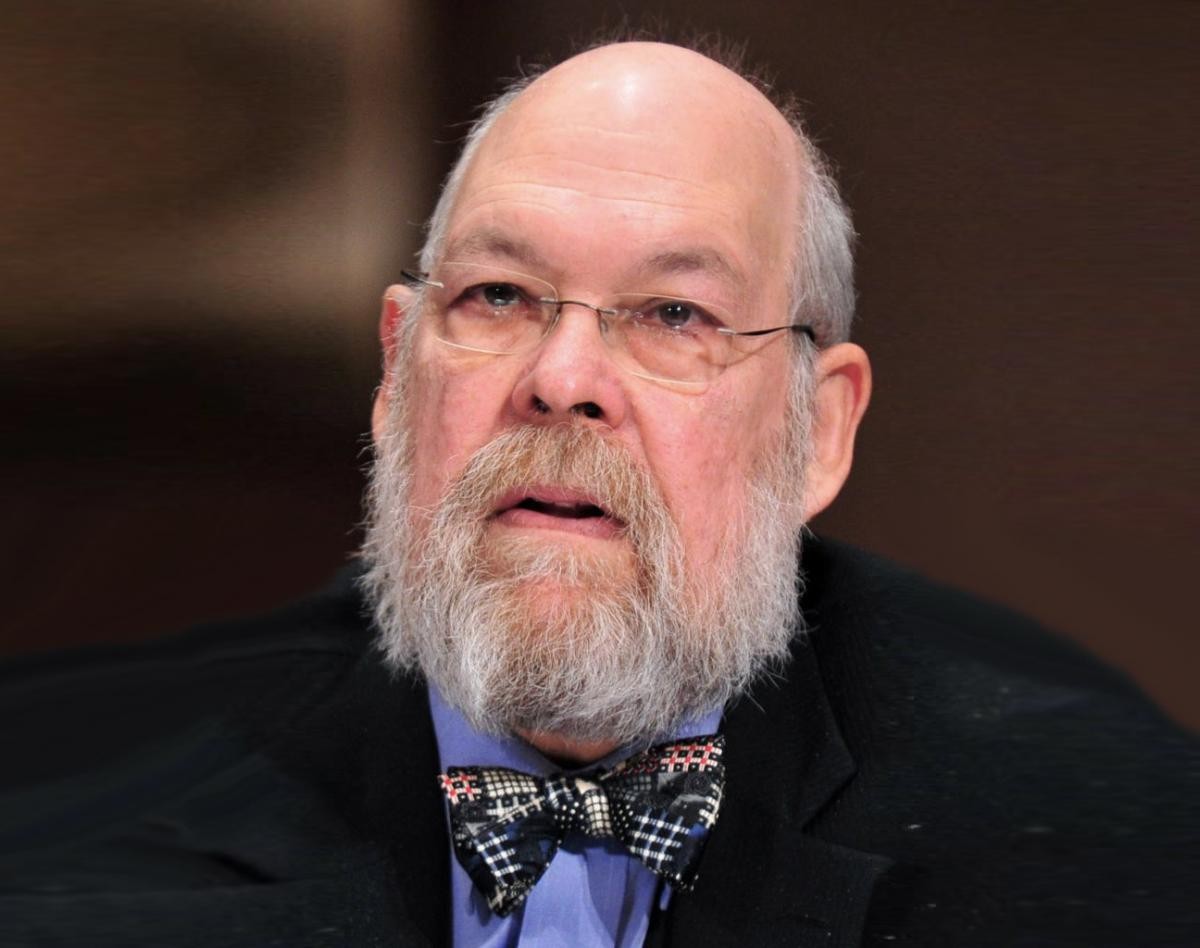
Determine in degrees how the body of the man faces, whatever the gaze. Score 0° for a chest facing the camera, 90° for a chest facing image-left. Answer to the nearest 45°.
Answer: approximately 0°
